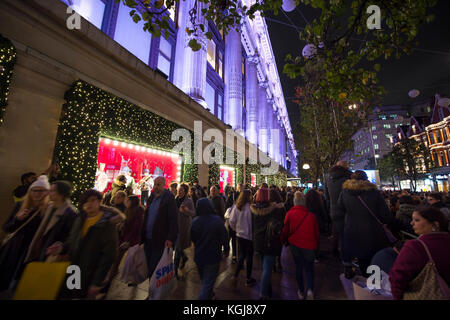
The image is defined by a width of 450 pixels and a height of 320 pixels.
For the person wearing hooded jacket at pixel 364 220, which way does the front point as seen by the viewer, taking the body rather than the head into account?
away from the camera

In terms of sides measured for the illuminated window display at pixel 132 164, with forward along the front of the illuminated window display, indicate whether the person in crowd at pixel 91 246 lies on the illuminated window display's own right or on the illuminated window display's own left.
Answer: on the illuminated window display's own right

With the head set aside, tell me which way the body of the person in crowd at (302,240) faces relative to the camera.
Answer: away from the camera

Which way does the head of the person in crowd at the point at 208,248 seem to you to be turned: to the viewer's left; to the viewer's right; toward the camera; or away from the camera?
away from the camera

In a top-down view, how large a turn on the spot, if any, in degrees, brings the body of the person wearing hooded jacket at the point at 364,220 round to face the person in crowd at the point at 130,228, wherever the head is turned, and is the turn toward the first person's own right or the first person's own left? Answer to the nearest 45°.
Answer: approximately 135° to the first person's own left

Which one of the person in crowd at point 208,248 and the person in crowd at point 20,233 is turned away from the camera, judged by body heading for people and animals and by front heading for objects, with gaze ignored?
the person in crowd at point 208,248

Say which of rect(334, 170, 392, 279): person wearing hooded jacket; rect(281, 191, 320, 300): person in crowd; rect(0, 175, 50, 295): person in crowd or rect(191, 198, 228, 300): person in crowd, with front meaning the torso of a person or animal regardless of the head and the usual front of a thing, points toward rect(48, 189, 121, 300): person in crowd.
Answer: rect(0, 175, 50, 295): person in crowd

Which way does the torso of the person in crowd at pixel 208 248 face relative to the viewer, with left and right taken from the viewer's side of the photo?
facing away from the viewer

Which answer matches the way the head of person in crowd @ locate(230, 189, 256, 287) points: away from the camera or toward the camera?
away from the camera
